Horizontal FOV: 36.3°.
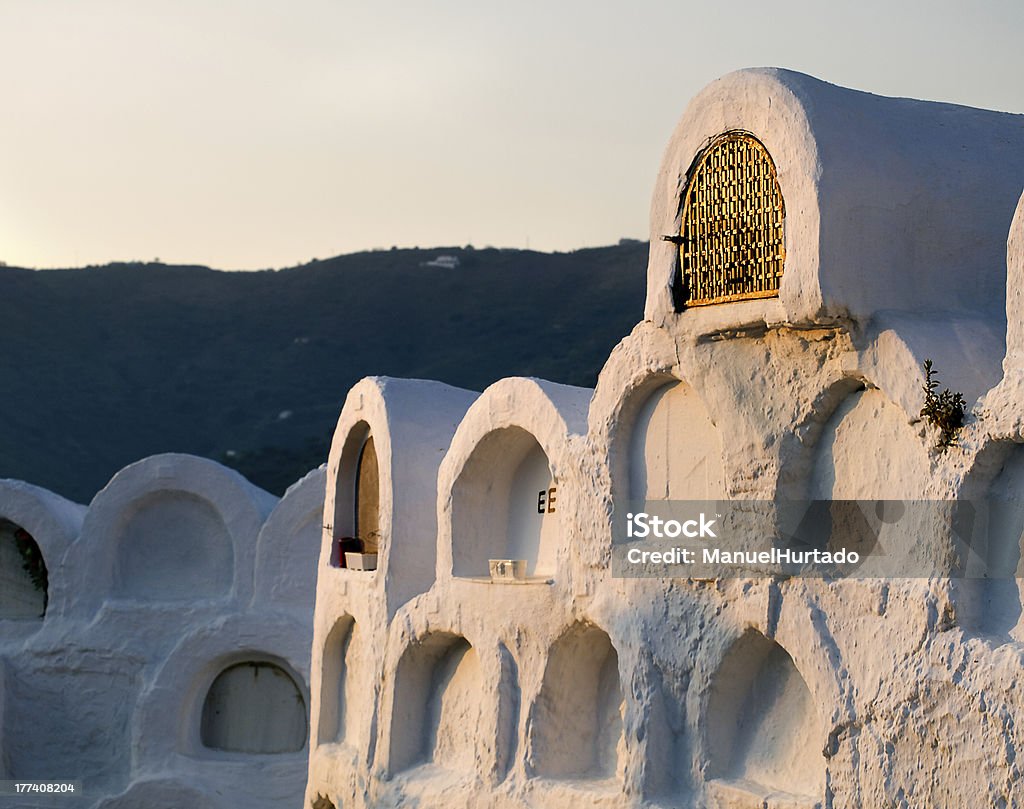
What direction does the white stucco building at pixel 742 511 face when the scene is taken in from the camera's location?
facing the viewer and to the left of the viewer

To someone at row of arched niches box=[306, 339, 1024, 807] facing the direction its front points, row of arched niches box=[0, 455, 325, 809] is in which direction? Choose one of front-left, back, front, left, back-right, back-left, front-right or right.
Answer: right
